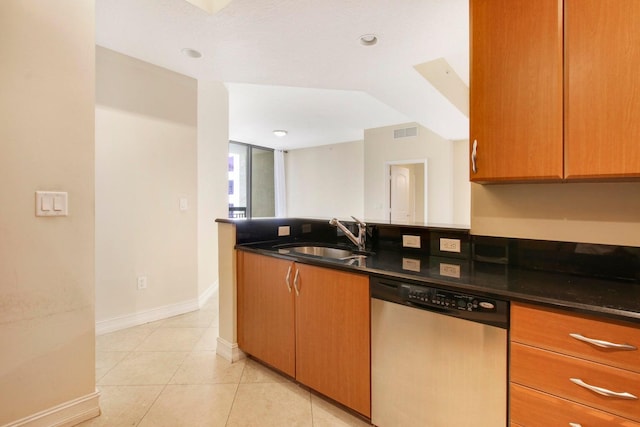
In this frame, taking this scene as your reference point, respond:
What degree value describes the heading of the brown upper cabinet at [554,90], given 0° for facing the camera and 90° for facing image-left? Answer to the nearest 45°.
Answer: approximately 0°

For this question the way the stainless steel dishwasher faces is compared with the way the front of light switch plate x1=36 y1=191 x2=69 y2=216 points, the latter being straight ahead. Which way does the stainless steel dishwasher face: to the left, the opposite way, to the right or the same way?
to the right

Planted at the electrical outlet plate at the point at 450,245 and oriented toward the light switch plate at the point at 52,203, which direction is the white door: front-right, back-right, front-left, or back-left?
back-right

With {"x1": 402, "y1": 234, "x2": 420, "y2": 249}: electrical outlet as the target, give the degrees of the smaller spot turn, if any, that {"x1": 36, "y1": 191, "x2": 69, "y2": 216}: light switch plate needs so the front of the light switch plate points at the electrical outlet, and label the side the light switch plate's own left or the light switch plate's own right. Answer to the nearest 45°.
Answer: approximately 45° to the light switch plate's own left

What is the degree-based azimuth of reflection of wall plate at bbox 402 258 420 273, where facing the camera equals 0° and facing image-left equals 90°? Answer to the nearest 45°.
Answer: approximately 45°

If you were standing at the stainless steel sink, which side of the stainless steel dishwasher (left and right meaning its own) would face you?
right

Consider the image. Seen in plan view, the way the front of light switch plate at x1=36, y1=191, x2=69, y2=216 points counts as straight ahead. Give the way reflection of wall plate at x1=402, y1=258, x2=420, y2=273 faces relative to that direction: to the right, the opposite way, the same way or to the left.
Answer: to the right
